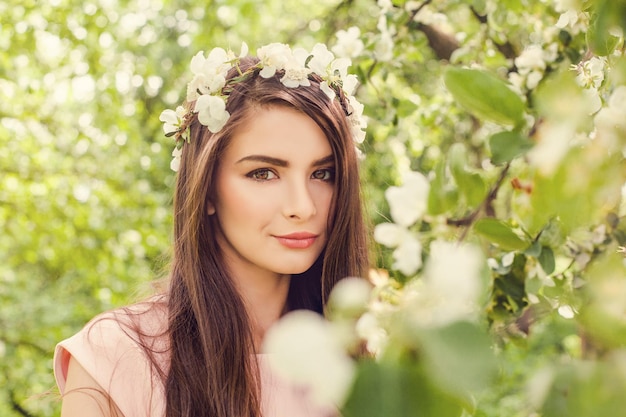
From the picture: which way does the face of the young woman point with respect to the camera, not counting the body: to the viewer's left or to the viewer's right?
to the viewer's right

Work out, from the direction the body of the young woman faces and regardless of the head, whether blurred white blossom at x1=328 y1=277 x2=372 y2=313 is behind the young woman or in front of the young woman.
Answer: in front

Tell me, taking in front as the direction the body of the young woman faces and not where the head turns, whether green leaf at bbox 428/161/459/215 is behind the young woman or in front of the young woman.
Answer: in front
